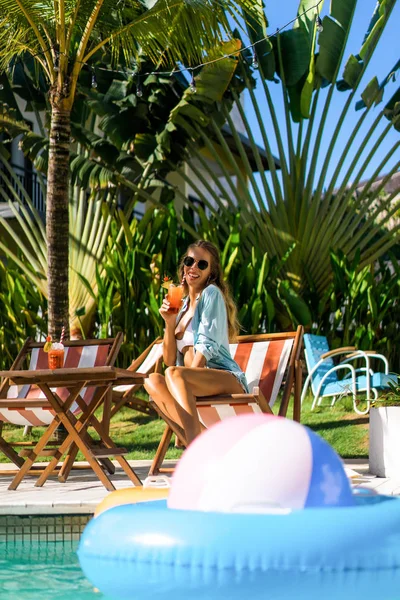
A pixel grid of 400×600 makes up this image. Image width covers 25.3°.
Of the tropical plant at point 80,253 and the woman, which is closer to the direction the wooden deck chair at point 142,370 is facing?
the woman

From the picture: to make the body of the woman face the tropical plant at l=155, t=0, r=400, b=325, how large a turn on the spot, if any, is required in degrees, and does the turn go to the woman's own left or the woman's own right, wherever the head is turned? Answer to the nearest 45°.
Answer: approximately 135° to the woman's own right

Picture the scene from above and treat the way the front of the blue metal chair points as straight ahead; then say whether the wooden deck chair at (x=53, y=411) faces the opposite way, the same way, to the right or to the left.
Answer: to the right

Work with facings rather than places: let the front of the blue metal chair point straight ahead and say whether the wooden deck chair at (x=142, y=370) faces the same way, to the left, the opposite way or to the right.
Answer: to the right

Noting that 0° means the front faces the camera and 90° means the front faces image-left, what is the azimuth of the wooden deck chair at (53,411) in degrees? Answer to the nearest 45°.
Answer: approximately 45°

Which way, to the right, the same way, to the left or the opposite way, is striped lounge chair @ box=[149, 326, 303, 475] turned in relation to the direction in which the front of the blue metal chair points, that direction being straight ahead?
to the right
